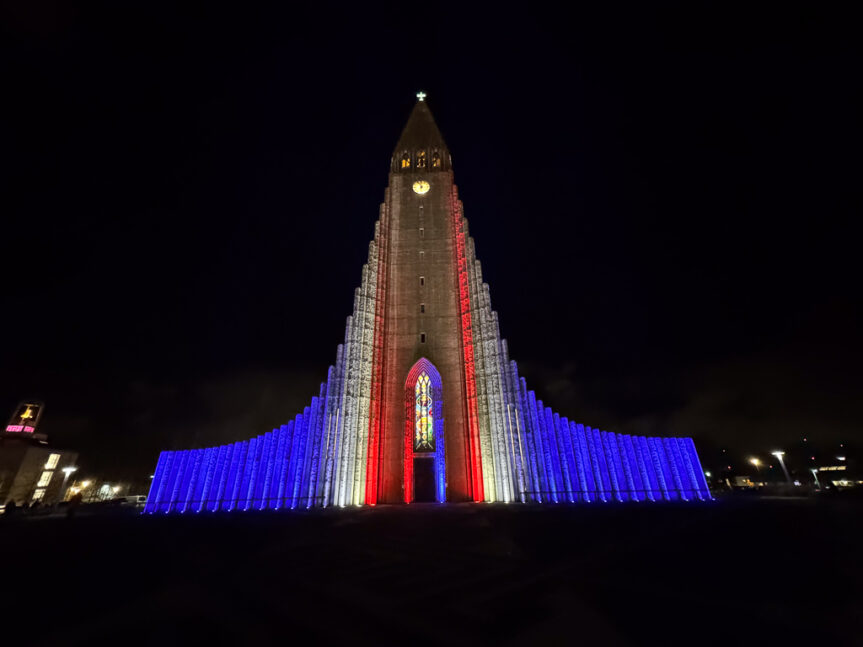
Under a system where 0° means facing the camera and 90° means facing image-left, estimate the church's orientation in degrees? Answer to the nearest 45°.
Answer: approximately 0°

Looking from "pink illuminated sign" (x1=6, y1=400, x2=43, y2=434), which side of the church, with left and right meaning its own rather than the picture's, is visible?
right

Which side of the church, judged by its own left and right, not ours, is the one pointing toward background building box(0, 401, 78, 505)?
right
